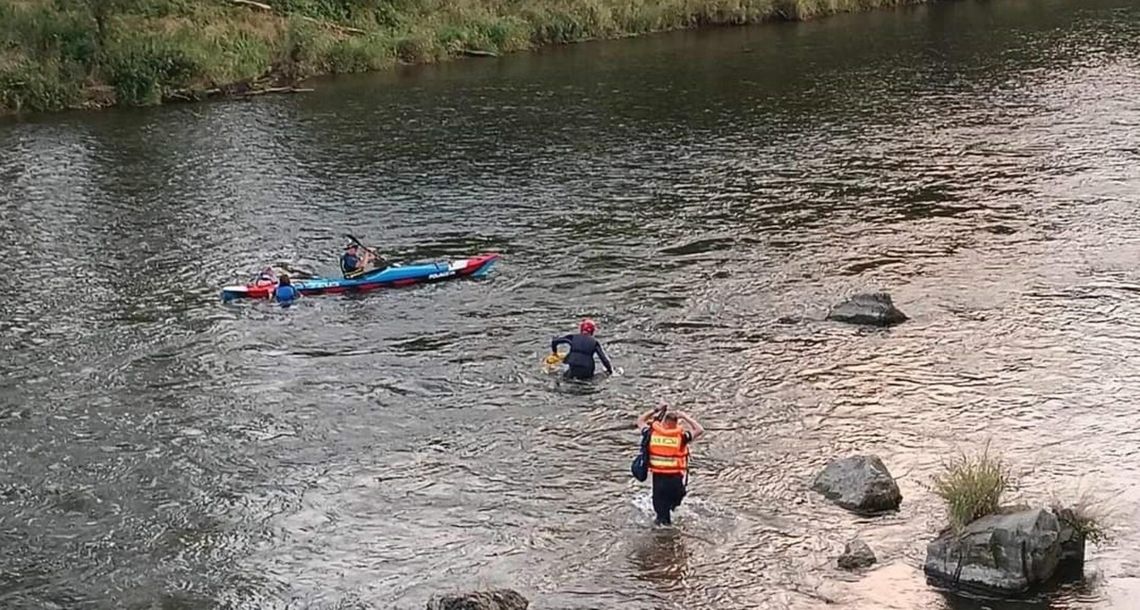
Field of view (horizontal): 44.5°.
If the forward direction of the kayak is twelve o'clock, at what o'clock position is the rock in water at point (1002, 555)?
The rock in water is roughly at 2 o'clock from the kayak.

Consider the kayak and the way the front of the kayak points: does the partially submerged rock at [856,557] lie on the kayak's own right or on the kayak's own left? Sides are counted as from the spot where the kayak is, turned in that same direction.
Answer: on the kayak's own right

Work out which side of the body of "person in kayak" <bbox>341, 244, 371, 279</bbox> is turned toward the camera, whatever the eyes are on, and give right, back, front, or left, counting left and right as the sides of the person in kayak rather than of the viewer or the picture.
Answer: right

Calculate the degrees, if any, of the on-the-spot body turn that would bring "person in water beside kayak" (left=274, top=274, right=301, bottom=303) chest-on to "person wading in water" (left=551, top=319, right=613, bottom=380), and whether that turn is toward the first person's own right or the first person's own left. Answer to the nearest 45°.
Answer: approximately 135° to the first person's own right

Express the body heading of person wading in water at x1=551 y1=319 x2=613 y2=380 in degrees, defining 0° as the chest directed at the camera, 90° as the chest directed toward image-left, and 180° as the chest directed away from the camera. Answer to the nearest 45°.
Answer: approximately 180°

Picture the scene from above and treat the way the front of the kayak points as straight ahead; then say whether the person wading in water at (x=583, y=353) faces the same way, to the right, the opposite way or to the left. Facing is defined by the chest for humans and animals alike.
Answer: to the left

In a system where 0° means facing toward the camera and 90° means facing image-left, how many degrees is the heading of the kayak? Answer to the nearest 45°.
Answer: approximately 270°

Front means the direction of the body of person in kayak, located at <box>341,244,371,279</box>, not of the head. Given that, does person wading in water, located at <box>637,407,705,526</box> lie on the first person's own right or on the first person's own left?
on the first person's own right

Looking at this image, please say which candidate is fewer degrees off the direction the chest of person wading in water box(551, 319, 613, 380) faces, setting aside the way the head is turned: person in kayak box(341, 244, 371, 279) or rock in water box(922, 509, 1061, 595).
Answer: the person in kayak

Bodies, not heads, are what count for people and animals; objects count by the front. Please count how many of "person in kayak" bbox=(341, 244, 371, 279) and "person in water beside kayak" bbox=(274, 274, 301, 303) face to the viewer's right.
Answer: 1

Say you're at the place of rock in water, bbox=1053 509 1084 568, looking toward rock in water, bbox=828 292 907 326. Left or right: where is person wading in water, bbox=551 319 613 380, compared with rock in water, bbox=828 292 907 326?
left

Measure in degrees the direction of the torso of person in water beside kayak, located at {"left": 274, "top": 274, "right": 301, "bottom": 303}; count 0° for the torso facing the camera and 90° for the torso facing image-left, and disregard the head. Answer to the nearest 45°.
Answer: approximately 180°
